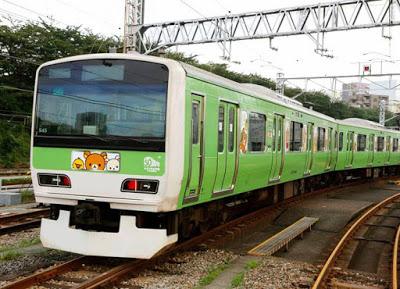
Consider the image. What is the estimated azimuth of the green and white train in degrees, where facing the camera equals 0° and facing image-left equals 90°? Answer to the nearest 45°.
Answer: approximately 45°

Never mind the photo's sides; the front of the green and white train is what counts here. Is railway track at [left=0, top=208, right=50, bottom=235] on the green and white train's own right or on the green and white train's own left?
on the green and white train's own right
